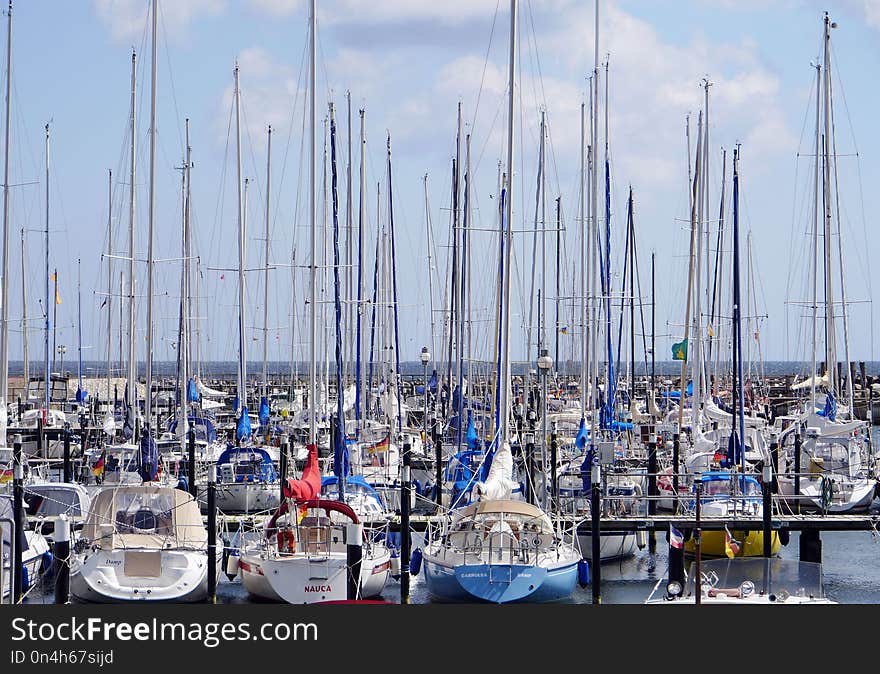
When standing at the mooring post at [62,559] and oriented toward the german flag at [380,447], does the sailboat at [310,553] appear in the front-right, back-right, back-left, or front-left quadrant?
front-right

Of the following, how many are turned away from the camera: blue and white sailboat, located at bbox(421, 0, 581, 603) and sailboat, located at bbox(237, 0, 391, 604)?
2

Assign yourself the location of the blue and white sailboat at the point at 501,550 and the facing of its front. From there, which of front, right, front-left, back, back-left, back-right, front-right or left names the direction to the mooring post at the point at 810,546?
front-right

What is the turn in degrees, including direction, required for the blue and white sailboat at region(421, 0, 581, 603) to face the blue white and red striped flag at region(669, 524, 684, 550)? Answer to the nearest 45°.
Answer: approximately 90° to its right

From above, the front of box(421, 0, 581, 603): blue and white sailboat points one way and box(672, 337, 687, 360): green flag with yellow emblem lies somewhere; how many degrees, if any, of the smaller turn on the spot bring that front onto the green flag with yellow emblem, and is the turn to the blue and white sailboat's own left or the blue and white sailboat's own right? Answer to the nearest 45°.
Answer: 0° — it already faces it

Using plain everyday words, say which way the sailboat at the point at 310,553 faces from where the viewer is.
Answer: facing away from the viewer

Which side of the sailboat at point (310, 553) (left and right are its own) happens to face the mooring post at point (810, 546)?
right

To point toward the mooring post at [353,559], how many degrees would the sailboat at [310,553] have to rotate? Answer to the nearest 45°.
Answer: approximately 135° to its right

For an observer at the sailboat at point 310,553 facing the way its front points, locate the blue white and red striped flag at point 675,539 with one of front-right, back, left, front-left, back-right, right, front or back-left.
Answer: right

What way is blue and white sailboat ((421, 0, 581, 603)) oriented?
away from the camera

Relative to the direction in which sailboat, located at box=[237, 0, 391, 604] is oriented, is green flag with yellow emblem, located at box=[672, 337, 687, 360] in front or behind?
in front

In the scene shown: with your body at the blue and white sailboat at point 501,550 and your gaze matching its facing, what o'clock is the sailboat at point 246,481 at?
The sailboat is roughly at 11 o'clock from the blue and white sailboat.

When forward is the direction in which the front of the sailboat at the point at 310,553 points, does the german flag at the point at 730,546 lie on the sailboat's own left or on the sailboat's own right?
on the sailboat's own right

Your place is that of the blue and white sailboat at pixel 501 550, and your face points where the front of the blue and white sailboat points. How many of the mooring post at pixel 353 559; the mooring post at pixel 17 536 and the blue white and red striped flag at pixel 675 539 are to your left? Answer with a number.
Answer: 2

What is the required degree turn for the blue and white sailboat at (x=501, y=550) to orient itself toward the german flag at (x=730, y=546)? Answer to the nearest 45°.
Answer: approximately 45° to its right

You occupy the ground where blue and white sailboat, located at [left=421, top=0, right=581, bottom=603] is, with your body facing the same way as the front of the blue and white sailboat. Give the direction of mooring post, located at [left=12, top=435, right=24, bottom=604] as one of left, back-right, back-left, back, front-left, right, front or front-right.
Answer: left

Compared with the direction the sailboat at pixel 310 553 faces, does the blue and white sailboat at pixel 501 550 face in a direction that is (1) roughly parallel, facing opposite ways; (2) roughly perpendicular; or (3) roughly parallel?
roughly parallel

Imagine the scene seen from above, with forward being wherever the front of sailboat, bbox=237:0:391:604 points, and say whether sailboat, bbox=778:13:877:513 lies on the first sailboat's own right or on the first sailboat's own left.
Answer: on the first sailboat's own right

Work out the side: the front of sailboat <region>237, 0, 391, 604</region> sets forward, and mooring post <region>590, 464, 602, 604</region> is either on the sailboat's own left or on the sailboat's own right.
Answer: on the sailboat's own right
